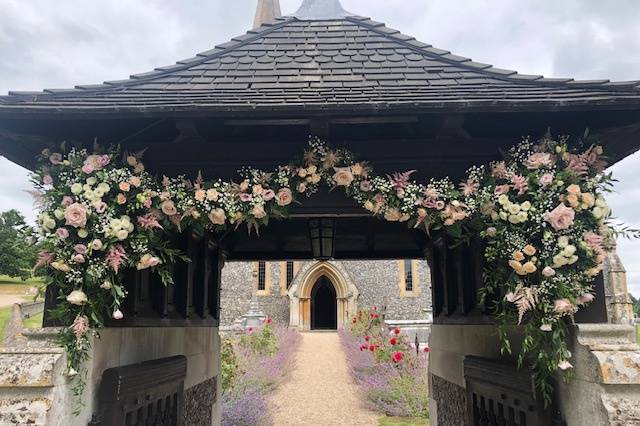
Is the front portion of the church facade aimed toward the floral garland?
yes

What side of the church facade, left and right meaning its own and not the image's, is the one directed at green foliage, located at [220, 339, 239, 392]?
front

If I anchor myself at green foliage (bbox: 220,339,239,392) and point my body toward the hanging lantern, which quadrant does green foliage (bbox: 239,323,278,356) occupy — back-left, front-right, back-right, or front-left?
back-left

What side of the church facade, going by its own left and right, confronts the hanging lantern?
front

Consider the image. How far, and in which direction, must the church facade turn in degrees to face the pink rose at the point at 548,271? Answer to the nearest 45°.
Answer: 0° — it already faces it

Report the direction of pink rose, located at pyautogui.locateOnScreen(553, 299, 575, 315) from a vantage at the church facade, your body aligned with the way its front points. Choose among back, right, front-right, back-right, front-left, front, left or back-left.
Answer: front

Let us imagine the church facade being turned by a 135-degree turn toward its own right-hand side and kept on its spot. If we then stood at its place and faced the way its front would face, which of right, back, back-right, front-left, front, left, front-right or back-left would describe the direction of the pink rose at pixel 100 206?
back-left

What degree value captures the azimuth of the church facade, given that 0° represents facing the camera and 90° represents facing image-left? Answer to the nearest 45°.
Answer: approximately 0°

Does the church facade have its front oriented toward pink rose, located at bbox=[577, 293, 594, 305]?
yes

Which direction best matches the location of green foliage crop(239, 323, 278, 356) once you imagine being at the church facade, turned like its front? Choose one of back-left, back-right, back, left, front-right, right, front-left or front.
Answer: front
